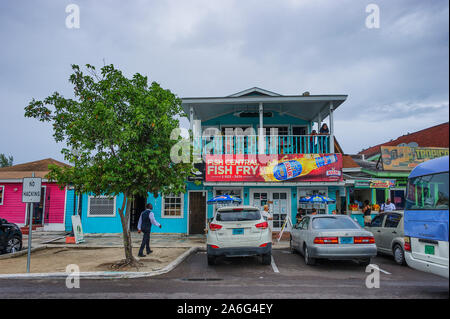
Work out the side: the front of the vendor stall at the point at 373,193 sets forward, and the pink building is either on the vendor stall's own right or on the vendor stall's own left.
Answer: on the vendor stall's own right

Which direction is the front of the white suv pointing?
away from the camera

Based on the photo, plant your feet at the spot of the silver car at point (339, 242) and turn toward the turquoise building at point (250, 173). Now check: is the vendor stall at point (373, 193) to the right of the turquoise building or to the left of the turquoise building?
right

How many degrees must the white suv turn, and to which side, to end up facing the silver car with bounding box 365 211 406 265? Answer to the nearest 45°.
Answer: approximately 90° to its right

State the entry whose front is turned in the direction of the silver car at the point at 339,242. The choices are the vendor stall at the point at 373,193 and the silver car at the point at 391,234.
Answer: the vendor stall

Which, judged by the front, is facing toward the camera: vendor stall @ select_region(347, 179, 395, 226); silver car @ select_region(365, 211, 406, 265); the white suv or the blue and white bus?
the vendor stall

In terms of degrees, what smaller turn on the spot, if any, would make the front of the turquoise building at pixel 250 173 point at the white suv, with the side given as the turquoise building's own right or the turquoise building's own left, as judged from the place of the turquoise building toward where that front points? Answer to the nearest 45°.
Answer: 0° — it already faces it

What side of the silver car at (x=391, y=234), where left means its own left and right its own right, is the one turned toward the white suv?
left

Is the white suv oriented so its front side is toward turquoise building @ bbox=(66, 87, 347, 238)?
yes

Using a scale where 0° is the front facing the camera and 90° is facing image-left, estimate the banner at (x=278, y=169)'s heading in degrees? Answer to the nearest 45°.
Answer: approximately 0°

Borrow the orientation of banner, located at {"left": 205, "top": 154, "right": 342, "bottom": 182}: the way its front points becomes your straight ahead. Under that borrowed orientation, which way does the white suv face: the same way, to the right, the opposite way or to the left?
the opposite way

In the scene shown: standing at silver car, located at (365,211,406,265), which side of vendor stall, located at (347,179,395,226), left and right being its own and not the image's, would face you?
front

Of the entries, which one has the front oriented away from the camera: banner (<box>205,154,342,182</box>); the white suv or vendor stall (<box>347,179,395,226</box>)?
the white suv

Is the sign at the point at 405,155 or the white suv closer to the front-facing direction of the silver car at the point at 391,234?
the sign
